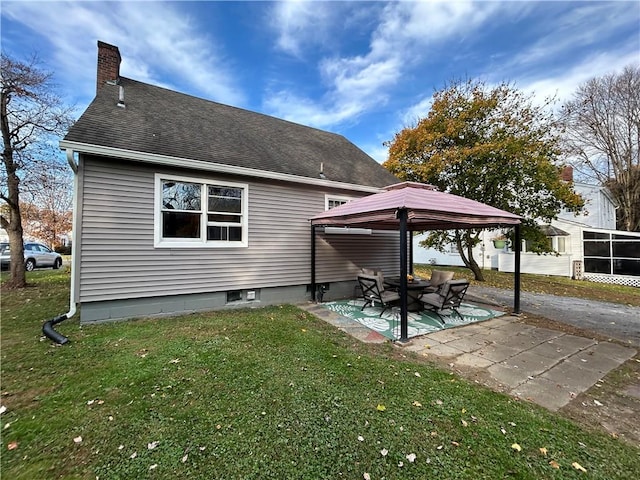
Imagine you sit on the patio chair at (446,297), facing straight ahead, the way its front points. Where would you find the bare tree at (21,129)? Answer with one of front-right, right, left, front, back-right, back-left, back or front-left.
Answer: front-left

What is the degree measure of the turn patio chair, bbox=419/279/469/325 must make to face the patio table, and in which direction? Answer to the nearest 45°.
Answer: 0° — it already faces it

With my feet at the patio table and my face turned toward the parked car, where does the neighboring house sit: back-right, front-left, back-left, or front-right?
back-right

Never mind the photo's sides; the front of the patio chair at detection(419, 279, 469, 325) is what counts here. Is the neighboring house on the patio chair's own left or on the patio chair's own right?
on the patio chair's own right

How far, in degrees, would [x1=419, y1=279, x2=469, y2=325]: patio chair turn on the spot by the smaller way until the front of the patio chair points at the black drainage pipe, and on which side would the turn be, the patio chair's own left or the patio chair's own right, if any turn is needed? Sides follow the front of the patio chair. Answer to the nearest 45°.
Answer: approximately 90° to the patio chair's own left

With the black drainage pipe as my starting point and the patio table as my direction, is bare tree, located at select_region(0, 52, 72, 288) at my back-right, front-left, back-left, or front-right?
back-left

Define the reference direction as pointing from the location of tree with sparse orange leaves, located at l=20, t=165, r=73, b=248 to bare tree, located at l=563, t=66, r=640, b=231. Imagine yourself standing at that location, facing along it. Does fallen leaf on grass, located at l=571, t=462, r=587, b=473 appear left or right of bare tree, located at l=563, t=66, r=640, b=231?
right

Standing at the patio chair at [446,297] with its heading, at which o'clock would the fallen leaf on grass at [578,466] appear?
The fallen leaf on grass is roughly at 7 o'clock from the patio chair.

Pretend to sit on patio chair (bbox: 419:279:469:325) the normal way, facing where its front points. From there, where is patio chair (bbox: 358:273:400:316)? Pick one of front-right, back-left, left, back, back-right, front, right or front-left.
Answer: front-left

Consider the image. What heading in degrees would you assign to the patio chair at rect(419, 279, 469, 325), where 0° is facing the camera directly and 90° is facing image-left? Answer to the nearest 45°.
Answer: approximately 135°
